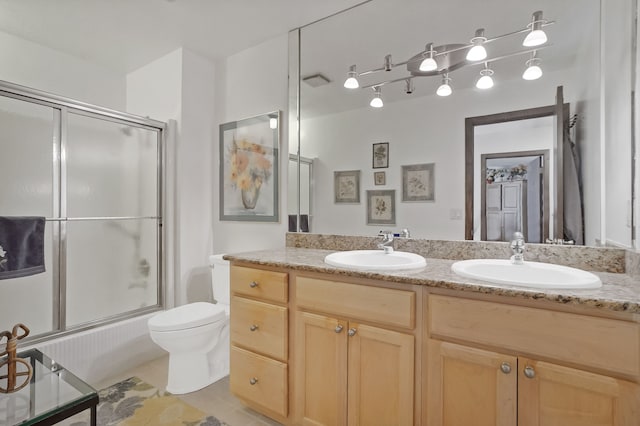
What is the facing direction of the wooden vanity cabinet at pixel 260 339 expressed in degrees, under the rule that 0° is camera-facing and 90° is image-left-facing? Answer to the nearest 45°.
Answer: approximately 45°

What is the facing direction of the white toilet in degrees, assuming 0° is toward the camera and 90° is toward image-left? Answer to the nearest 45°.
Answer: approximately 45°

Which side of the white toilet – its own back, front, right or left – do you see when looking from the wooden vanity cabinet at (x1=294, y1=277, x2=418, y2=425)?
left

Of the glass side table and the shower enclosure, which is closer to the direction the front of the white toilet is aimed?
the glass side table

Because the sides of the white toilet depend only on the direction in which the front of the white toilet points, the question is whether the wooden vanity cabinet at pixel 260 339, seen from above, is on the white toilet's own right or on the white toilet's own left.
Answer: on the white toilet's own left

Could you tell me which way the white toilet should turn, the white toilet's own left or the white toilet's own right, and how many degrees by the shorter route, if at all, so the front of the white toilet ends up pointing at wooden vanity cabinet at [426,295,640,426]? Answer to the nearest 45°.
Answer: approximately 90° to the white toilet's own left

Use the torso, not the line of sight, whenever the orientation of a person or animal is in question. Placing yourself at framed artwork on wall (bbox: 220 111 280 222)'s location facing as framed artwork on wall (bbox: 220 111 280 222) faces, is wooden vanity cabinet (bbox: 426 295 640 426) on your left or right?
on your left

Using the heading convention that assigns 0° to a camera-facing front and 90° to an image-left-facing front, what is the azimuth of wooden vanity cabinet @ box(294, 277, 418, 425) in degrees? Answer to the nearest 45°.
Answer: approximately 45°
